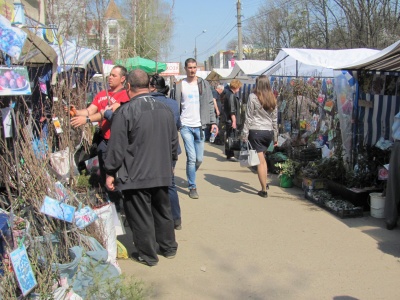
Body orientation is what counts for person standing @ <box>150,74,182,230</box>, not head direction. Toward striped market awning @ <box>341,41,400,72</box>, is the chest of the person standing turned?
no

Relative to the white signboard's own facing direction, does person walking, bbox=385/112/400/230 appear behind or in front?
in front

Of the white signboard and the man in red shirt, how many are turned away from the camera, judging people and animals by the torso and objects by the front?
0

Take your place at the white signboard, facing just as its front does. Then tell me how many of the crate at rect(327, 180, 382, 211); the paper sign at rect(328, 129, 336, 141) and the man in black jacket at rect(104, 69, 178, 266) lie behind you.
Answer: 0

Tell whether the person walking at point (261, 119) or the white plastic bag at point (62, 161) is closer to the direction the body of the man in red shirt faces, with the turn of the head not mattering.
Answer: the white plastic bag

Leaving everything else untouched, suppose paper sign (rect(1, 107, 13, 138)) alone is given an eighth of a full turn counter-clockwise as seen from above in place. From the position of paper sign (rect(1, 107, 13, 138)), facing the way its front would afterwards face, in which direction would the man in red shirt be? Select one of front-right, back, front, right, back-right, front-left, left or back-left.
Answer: left

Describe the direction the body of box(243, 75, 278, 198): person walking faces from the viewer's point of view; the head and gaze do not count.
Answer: away from the camera

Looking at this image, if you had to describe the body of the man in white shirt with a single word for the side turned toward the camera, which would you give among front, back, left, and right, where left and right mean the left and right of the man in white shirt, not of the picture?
front

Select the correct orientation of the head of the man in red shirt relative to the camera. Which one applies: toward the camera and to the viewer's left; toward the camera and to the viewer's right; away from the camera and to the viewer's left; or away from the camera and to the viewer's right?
toward the camera and to the viewer's left

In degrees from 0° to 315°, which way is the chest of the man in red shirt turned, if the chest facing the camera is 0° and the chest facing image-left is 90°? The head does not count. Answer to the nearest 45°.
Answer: approximately 45°
